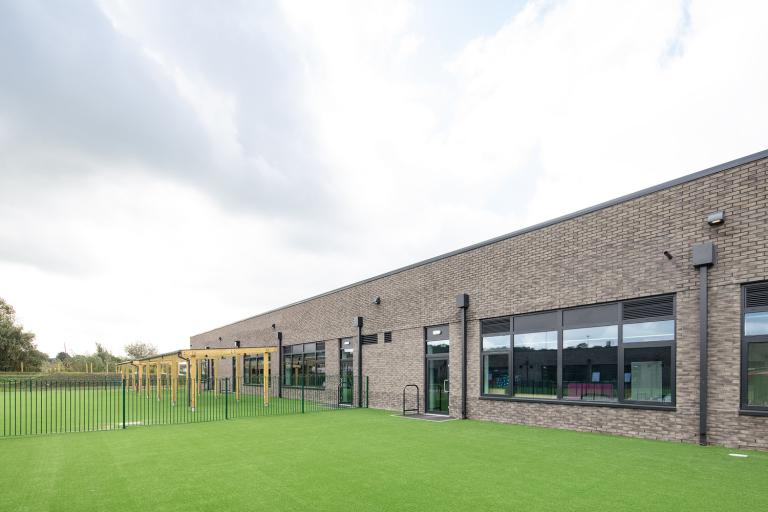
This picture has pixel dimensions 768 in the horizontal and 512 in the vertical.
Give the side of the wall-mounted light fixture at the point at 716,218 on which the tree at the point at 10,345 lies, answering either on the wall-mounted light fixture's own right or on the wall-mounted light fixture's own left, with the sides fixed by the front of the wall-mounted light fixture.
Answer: on the wall-mounted light fixture's own right

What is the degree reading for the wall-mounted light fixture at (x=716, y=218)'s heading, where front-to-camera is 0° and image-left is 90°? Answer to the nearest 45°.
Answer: approximately 45°
